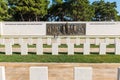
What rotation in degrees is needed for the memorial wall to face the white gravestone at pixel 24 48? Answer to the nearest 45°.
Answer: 0° — it already faces it

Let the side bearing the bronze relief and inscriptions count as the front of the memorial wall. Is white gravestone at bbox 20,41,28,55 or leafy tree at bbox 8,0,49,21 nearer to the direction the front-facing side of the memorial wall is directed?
the white gravestone

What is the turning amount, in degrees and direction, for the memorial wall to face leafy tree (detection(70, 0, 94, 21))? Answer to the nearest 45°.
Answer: approximately 135° to its left

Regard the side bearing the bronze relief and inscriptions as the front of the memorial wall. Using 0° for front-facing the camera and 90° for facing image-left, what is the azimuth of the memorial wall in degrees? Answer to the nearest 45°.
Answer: approximately 0°

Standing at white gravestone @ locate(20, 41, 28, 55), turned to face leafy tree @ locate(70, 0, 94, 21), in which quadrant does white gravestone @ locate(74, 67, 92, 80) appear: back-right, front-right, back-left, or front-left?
back-right

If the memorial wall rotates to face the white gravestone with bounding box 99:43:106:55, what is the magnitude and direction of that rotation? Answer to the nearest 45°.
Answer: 0° — it already faces it

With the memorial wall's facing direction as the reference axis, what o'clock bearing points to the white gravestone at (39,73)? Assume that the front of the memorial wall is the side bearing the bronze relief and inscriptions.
The white gravestone is roughly at 12 o'clock from the memorial wall.
